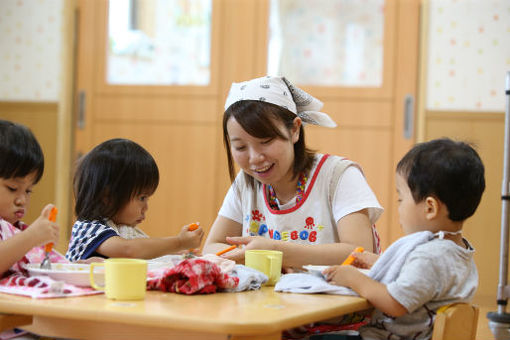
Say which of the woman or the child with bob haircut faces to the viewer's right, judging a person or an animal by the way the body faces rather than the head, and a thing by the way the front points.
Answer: the child with bob haircut

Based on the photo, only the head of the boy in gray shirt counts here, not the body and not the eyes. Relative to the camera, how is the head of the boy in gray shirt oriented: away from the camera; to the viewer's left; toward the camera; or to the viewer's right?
to the viewer's left

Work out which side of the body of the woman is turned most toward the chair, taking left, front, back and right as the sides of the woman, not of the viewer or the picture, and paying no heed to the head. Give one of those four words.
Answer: left

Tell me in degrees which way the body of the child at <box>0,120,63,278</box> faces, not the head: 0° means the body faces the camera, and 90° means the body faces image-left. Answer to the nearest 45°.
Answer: approximately 315°

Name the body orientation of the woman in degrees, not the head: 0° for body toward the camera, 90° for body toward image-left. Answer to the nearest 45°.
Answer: approximately 45°

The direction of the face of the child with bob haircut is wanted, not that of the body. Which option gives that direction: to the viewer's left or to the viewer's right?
to the viewer's right

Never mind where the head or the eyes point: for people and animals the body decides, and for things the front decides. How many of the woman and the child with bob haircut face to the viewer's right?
1

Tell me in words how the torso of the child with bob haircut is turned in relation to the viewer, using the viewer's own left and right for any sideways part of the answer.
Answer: facing to the right of the viewer

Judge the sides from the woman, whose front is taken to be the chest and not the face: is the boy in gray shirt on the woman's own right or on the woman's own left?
on the woman's own left
